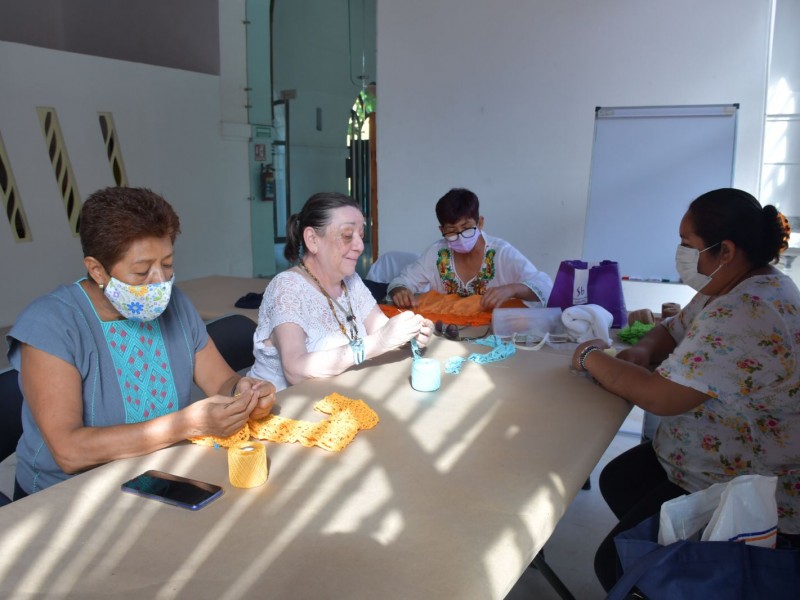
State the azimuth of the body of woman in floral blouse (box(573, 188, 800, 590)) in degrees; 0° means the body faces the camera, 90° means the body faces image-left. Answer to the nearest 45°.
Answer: approximately 90°

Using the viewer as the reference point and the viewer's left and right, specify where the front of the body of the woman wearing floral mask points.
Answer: facing the viewer and to the right of the viewer

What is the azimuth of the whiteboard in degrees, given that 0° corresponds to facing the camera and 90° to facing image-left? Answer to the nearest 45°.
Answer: approximately 0°

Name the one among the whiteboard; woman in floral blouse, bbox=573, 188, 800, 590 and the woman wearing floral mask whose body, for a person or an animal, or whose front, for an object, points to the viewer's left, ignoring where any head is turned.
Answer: the woman in floral blouse

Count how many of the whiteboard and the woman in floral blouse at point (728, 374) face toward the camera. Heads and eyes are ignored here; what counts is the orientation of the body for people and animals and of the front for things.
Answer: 1

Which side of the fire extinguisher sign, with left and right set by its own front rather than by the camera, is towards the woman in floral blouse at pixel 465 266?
front

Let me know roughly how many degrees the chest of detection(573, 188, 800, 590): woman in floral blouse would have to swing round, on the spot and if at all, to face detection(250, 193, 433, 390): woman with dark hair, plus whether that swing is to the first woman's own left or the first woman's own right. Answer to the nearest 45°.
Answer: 0° — they already face them

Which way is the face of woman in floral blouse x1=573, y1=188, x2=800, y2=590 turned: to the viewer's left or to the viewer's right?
to the viewer's left

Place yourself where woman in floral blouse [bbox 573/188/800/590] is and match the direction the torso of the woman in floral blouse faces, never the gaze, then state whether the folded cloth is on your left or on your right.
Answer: on your right
